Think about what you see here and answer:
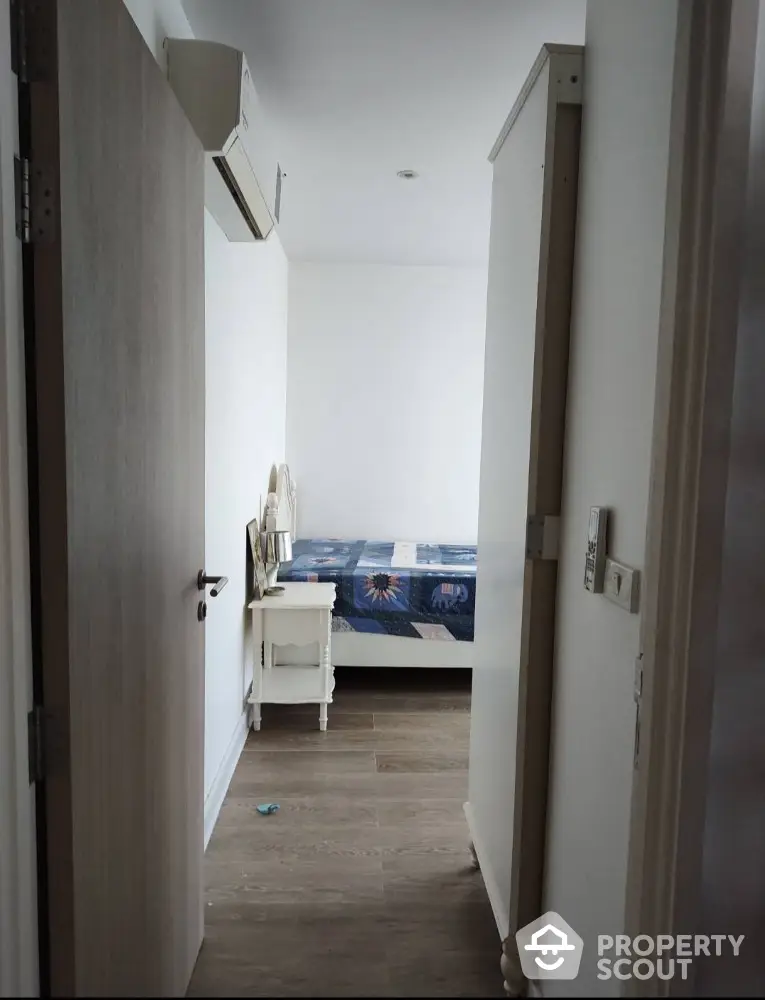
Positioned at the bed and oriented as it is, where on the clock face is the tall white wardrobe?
The tall white wardrobe is roughly at 3 o'clock from the bed.

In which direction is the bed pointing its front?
to the viewer's right

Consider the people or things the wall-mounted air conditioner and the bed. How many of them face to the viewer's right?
2

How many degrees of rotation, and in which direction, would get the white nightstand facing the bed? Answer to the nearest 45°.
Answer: approximately 45° to its left

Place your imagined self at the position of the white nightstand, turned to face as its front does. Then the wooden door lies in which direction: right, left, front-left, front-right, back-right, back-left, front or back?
right

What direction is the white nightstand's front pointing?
to the viewer's right

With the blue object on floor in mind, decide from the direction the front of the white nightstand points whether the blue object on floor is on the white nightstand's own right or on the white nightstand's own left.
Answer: on the white nightstand's own right

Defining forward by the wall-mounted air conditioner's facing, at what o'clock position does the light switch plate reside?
The light switch plate is roughly at 2 o'clock from the wall-mounted air conditioner.

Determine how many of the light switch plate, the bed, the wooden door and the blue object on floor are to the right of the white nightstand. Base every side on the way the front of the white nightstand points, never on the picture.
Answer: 3

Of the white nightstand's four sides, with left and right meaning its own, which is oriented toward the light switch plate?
right

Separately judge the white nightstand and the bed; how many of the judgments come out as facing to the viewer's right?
2

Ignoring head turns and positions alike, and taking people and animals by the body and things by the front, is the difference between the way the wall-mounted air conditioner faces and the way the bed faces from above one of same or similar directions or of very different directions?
same or similar directions

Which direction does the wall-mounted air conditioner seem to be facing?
to the viewer's right

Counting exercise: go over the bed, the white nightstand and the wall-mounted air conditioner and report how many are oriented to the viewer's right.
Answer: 3
